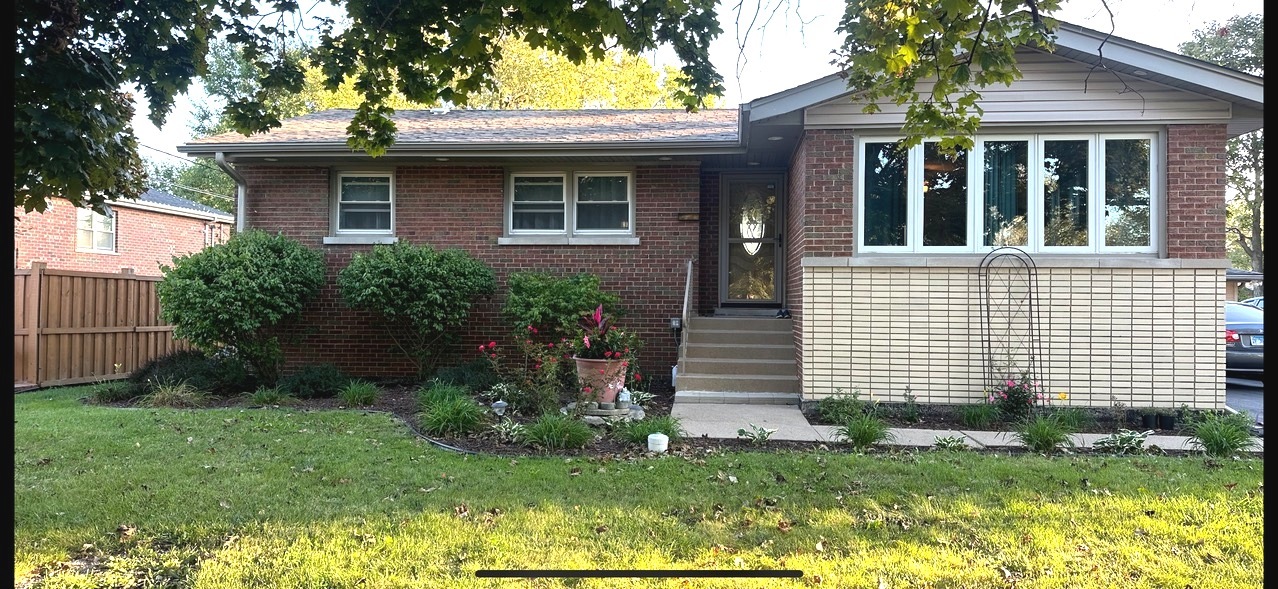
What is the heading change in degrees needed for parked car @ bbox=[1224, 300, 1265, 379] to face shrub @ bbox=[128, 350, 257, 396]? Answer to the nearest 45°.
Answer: approximately 135° to its left

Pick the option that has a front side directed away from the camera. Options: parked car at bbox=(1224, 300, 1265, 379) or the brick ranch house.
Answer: the parked car

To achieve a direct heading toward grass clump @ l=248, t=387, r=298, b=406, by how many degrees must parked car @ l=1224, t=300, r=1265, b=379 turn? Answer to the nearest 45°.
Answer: approximately 135° to its left

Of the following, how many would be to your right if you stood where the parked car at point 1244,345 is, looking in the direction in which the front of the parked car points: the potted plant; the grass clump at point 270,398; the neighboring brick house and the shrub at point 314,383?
0

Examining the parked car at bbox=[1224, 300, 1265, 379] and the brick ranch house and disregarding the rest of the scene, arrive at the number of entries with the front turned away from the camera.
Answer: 1

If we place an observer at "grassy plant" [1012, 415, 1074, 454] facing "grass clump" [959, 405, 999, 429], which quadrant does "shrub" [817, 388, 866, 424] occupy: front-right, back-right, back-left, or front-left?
front-left

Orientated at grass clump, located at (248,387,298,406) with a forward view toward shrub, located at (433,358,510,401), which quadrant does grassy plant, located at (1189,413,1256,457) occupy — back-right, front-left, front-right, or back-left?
front-right

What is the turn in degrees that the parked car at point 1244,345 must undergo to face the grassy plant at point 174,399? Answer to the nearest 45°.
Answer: approximately 135° to its left

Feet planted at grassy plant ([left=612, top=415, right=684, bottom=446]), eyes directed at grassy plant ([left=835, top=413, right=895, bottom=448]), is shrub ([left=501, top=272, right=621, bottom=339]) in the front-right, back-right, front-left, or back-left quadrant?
back-left

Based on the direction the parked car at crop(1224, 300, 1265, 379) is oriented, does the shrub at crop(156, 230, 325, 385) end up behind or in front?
behind

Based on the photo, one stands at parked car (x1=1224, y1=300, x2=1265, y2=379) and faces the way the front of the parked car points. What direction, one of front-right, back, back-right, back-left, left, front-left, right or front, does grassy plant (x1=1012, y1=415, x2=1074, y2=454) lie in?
back

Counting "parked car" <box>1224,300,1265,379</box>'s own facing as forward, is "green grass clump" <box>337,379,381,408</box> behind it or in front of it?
behind

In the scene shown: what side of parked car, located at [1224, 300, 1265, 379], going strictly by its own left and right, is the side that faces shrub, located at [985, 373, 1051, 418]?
back

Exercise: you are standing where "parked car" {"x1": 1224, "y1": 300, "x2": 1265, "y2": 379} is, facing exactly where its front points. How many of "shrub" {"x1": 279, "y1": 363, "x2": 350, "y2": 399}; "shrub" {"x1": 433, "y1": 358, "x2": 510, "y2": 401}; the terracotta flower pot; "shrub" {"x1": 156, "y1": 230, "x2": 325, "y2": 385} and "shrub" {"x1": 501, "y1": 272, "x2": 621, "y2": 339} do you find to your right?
0

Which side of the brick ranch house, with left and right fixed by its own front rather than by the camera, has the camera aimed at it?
front

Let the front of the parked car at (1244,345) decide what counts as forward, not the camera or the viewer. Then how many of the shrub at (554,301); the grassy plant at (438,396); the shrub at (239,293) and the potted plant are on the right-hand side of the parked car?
0

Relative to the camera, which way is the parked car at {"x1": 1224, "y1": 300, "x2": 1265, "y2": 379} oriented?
away from the camera

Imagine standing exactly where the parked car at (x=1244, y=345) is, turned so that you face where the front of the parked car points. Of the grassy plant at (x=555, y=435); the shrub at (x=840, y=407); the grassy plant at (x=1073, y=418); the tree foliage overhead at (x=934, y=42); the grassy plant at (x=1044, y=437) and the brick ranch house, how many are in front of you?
0
